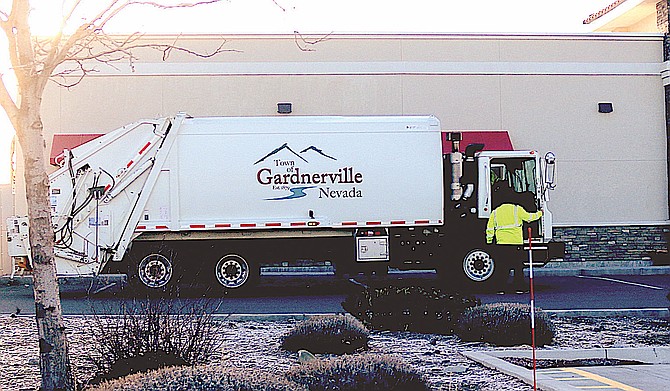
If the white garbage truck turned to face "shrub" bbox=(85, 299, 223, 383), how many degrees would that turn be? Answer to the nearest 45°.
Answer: approximately 90° to its right

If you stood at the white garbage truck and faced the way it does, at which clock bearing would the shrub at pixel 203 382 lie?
The shrub is roughly at 3 o'clock from the white garbage truck.

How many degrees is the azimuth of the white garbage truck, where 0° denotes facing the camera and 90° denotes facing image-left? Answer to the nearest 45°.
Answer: approximately 270°

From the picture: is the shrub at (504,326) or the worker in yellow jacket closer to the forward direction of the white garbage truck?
the worker in yellow jacket

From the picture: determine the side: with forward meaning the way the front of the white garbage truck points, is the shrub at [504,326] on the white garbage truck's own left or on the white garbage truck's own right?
on the white garbage truck's own right

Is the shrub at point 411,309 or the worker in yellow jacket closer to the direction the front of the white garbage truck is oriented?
the worker in yellow jacket

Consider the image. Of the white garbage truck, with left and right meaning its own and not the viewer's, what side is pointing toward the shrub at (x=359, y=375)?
right

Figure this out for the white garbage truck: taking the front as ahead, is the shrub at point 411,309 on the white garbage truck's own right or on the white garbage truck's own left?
on the white garbage truck's own right
